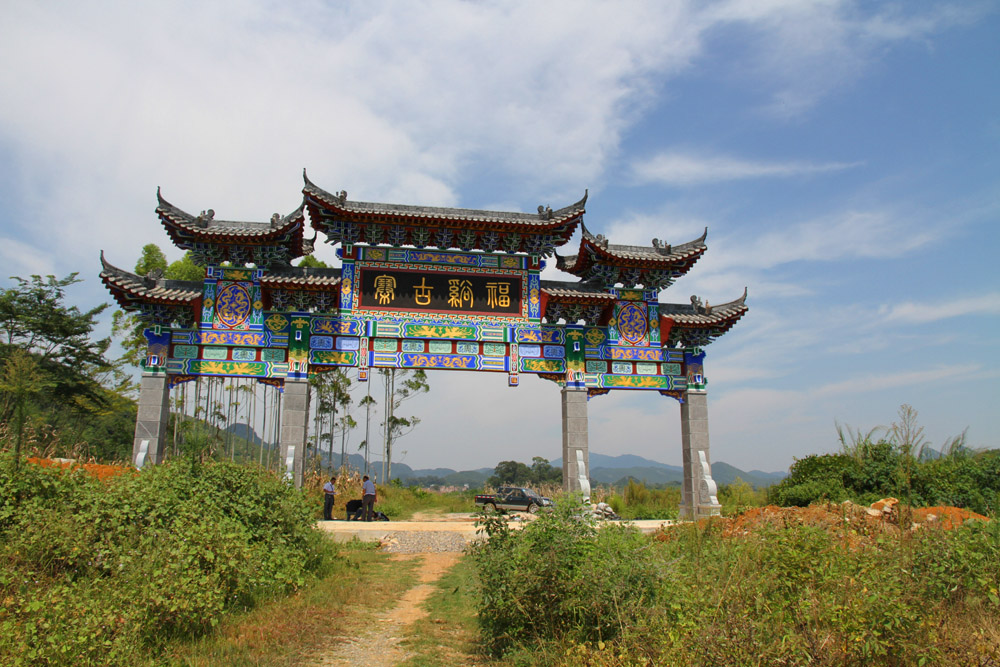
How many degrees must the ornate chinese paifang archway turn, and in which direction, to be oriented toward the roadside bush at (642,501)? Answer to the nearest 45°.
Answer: approximately 135° to its left

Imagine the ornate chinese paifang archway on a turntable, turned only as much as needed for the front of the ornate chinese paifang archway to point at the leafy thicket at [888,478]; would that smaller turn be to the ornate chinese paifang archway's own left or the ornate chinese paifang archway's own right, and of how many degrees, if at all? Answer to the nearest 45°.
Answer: approximately 90° to the ornate chinese paifang archway's own left

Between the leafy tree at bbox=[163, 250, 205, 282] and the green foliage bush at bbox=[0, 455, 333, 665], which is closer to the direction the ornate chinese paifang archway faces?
the green foliage bush

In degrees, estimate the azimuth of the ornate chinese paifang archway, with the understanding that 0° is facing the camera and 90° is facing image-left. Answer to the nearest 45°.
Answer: approximately 0°

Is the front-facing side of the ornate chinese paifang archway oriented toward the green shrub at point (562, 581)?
yes

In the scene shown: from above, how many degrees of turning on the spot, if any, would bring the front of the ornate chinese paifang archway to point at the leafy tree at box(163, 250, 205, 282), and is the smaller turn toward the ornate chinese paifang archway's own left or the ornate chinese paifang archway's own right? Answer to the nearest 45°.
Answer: approximately 135° to the ornate chinese paifang archway's own right
